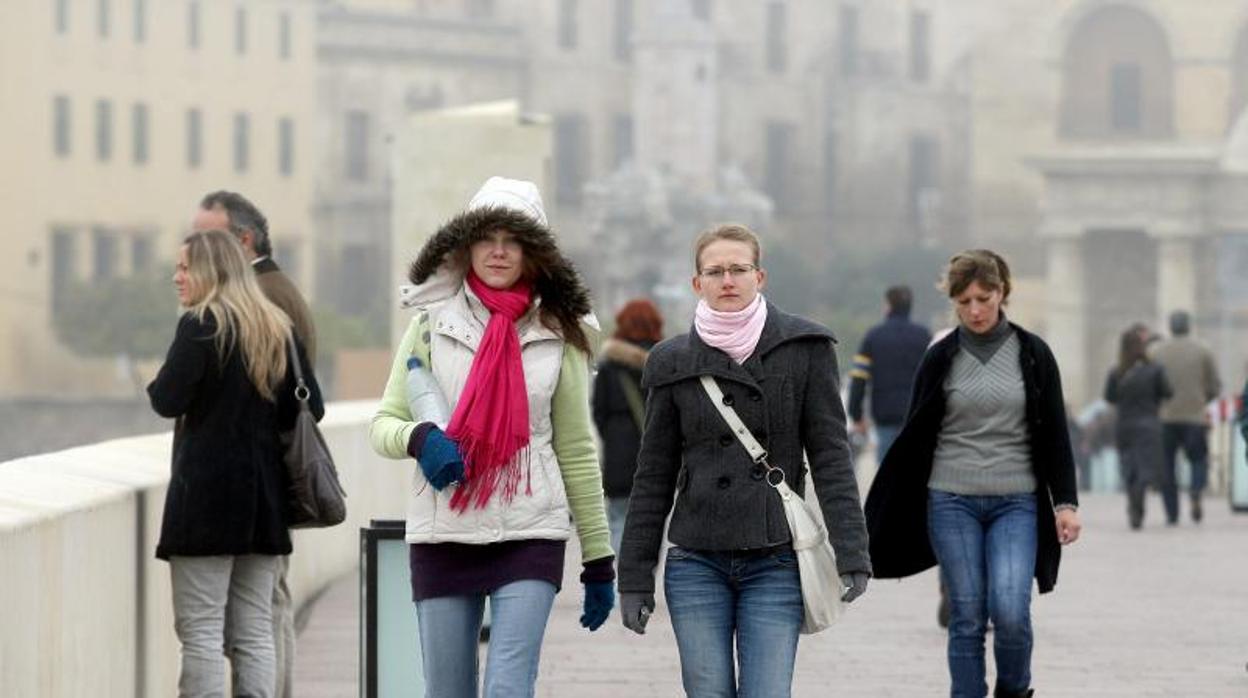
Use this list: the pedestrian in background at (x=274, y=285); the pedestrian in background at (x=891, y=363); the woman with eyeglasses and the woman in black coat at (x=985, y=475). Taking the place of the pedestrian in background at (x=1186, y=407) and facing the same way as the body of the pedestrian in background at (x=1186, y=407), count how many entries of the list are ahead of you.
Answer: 0

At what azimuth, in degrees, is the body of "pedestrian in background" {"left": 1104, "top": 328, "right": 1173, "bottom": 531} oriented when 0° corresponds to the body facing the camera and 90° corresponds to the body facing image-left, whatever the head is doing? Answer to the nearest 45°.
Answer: approximately 180°

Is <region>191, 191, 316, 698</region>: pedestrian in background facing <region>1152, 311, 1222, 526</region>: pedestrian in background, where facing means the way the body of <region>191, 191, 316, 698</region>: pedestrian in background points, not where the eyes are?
no

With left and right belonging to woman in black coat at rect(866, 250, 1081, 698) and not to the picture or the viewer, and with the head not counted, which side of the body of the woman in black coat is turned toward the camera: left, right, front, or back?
front

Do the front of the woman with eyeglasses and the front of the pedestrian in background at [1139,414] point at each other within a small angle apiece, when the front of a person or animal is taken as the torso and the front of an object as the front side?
no

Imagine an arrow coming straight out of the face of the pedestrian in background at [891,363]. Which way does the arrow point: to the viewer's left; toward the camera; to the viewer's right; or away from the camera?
away from the camera

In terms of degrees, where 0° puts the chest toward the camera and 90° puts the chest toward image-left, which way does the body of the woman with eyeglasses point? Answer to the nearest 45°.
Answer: approximately 0°

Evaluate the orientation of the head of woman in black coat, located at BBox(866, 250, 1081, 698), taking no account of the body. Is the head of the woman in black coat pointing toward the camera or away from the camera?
toward the camera

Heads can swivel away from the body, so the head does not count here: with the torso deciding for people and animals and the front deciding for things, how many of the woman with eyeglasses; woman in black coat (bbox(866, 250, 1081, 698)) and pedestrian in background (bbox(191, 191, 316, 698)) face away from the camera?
0

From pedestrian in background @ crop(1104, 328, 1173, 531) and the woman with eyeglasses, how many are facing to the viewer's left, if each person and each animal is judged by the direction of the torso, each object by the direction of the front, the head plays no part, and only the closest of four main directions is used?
0

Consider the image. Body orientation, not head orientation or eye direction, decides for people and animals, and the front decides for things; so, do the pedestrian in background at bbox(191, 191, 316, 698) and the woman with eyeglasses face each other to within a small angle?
no

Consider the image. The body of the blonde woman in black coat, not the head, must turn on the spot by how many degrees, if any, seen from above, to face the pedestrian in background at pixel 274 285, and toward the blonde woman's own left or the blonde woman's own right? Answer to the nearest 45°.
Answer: approximately 45° to the blonde woman's own right

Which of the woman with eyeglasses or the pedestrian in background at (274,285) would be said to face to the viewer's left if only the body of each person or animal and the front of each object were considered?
the pedestrian in background

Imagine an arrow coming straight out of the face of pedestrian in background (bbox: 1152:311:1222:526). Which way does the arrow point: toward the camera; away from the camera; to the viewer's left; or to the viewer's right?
away from the camera

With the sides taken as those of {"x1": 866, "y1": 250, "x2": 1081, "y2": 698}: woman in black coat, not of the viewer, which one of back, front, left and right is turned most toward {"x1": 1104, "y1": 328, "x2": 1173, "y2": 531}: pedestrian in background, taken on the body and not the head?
back

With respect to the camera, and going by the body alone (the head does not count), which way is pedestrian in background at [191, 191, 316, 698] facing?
to the viewer's left

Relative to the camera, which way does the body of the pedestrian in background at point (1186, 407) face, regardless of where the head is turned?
away from the camera

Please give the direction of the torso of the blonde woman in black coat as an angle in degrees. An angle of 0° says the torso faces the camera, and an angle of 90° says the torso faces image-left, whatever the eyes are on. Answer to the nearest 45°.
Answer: approximately 135°

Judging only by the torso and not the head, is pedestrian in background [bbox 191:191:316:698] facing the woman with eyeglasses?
no
